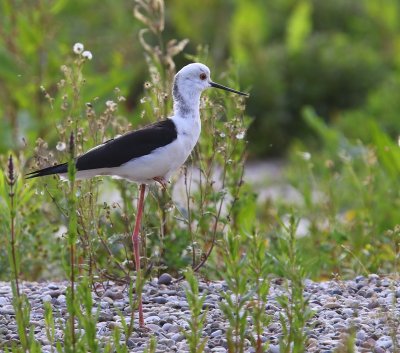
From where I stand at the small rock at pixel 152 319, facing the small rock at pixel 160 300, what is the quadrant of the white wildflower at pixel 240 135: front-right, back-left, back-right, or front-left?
front-right

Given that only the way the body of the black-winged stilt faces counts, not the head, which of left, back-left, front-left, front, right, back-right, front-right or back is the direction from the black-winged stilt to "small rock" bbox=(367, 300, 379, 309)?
front

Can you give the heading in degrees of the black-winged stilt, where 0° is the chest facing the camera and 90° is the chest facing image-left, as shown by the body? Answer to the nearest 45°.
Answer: approximately 270°

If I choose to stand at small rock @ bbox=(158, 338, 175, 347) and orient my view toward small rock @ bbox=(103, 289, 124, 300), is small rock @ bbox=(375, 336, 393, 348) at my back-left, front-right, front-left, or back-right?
back-right

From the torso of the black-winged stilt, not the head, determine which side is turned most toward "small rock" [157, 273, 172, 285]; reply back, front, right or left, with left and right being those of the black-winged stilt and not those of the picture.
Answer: left
